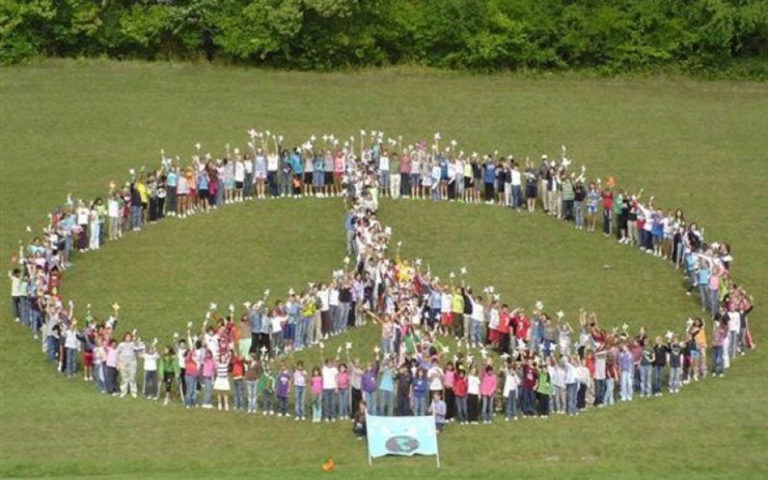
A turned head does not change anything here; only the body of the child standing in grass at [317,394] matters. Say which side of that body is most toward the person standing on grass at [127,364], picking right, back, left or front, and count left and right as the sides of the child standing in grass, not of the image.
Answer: right

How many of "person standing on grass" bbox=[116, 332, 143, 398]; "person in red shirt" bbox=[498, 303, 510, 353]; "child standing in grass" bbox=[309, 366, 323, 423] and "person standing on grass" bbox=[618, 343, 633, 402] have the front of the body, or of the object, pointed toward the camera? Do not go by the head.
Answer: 4

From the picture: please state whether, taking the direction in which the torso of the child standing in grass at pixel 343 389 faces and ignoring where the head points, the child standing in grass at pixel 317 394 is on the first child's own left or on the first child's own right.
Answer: on the first child's own right

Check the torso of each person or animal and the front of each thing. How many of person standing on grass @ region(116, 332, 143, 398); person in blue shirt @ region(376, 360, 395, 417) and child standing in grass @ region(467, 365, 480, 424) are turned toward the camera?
3

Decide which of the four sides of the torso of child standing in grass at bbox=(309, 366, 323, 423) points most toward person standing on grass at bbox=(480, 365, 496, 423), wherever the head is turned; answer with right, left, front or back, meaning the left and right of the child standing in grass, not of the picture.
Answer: left

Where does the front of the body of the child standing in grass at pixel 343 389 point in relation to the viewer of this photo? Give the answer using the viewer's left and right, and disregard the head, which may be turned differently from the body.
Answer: facing the viewer

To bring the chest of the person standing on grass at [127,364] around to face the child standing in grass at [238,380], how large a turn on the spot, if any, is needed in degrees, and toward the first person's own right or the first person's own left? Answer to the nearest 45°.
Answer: approximately 45° to the first person's own left

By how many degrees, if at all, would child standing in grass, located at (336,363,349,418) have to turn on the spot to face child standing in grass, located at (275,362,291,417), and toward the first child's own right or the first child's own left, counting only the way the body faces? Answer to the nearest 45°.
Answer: approximately 90° to the first child's own right

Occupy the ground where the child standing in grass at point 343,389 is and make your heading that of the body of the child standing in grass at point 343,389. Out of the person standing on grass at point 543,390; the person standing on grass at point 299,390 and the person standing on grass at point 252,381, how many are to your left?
1

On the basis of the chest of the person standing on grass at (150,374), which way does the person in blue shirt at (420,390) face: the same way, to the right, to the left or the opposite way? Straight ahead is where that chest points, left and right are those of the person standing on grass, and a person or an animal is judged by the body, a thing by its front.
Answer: the same way

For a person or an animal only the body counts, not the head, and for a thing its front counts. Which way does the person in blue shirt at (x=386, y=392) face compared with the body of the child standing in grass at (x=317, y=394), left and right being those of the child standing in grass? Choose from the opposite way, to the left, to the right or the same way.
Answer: the same way

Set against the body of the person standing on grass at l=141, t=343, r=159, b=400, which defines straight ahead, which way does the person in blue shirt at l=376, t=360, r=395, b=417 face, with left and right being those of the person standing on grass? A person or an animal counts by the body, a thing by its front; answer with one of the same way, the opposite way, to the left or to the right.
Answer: the same way

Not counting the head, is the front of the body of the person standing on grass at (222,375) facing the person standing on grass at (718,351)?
no

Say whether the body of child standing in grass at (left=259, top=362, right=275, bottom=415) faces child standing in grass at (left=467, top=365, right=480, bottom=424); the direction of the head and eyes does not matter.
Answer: no

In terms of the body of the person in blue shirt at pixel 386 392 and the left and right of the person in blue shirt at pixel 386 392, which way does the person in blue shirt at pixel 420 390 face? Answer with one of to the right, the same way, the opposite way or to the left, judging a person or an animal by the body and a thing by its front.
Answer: the same way

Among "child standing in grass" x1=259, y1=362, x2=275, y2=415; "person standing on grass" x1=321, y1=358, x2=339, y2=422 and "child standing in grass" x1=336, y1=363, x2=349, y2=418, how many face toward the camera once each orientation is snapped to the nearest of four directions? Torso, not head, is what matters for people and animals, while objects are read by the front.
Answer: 3

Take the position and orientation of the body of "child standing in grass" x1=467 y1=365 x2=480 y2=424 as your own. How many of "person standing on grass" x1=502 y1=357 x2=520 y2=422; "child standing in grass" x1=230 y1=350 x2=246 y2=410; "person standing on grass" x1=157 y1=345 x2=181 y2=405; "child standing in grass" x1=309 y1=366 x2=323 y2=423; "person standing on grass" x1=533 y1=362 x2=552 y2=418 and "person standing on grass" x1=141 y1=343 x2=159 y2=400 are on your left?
2

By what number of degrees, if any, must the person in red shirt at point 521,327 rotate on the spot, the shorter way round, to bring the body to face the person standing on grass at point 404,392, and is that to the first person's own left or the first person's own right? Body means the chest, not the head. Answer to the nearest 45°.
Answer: approximately 45° to the first person's own right

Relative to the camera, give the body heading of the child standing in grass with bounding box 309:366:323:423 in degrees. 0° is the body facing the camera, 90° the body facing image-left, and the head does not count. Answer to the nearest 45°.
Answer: approximately 0°

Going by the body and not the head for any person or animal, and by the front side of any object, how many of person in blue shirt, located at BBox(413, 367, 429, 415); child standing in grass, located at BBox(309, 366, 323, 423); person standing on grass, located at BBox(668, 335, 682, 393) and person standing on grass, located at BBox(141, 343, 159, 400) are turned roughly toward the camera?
4

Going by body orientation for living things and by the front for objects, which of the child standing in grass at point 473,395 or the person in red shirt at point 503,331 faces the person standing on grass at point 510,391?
the person in red shirt

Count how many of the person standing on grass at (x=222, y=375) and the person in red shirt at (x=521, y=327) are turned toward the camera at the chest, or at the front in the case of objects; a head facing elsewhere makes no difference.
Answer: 2

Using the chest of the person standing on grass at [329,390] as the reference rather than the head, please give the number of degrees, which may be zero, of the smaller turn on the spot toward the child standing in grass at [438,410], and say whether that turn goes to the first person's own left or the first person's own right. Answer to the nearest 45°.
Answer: approximately 90° to the first person's own left

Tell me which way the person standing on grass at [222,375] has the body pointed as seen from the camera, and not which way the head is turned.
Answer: toward the camera

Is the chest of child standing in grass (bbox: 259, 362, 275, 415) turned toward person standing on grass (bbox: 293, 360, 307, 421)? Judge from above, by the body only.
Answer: no
